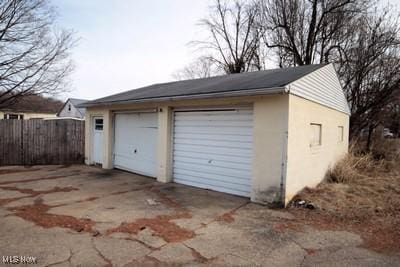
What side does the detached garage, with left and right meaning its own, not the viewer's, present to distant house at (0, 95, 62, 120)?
right

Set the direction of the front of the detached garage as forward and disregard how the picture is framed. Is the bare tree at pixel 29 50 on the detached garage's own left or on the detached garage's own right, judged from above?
on the detached garage's own right

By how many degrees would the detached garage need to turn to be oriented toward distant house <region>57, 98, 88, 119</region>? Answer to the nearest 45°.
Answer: approximately 90° to its right

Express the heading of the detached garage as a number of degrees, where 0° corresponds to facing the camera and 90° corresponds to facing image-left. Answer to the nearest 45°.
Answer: approximately 45°

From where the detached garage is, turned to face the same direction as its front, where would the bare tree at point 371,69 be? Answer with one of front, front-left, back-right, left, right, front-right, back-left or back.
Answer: back

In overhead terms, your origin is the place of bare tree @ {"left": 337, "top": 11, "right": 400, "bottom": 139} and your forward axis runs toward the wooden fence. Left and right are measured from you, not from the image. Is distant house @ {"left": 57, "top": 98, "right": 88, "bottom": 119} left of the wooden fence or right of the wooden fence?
right

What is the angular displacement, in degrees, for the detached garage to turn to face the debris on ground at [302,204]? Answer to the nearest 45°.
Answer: approximately 90° to its left

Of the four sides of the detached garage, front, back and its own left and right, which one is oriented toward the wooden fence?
right

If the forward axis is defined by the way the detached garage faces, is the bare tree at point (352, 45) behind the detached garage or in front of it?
behind

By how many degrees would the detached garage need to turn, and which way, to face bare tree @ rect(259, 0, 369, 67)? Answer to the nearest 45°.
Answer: approximately 180°

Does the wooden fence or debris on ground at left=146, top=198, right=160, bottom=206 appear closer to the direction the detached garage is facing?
the debris on ground

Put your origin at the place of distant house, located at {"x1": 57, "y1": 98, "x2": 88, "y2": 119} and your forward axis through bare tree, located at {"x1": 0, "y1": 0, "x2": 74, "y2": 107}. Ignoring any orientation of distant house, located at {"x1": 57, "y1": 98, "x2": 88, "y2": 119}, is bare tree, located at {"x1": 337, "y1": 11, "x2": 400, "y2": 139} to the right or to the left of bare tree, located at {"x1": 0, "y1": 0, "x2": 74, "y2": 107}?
left
